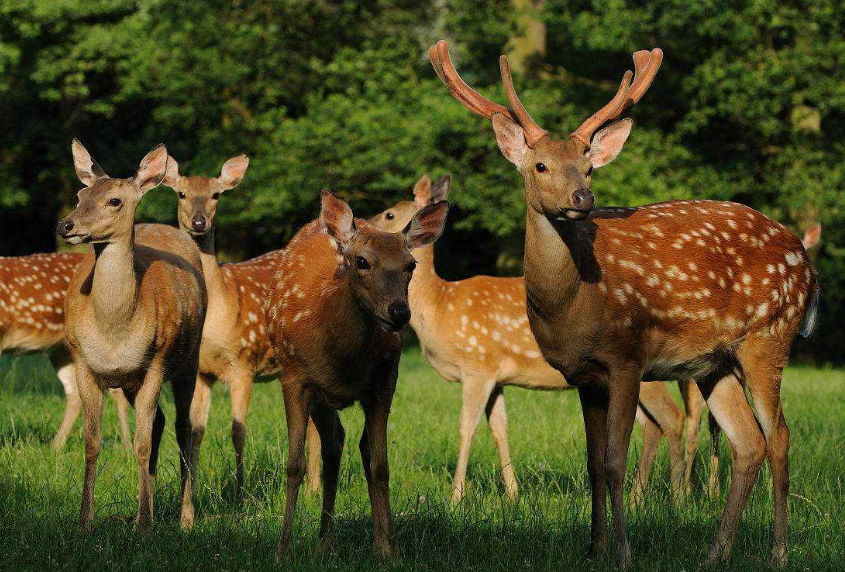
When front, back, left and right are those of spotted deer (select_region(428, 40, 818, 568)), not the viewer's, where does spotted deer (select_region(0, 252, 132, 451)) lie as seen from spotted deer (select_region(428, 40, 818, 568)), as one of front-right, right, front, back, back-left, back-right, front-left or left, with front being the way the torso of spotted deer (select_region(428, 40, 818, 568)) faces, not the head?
right

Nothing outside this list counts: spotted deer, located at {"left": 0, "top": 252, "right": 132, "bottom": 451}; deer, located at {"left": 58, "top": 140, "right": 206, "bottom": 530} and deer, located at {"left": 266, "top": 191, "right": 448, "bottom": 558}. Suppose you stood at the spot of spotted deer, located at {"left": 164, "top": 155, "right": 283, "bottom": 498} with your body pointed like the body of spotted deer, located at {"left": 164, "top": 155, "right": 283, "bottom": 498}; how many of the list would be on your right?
1

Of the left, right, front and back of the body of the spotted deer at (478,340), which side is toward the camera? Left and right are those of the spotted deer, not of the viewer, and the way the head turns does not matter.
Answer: left

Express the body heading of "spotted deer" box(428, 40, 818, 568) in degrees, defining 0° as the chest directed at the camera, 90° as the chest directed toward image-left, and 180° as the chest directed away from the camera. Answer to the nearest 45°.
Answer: approximately 45°

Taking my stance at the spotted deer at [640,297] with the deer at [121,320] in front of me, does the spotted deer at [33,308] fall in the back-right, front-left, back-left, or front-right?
front-right

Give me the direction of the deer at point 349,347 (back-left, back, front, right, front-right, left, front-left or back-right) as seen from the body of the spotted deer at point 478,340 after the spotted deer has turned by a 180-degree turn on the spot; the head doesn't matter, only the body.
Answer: right

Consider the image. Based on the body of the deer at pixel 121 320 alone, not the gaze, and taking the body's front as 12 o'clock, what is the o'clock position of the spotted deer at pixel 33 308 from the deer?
The spotted deer is roughly at 4 o'clock from the deer.

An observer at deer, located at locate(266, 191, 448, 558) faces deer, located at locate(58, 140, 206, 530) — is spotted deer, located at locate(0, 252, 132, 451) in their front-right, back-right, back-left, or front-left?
front-right

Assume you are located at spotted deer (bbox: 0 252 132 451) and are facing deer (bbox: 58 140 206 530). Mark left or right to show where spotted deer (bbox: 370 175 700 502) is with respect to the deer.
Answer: left

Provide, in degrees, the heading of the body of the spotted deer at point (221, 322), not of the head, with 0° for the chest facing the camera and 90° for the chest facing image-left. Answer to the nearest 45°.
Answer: approximately 45°

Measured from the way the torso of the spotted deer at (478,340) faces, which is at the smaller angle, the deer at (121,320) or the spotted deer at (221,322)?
the spotted deer
